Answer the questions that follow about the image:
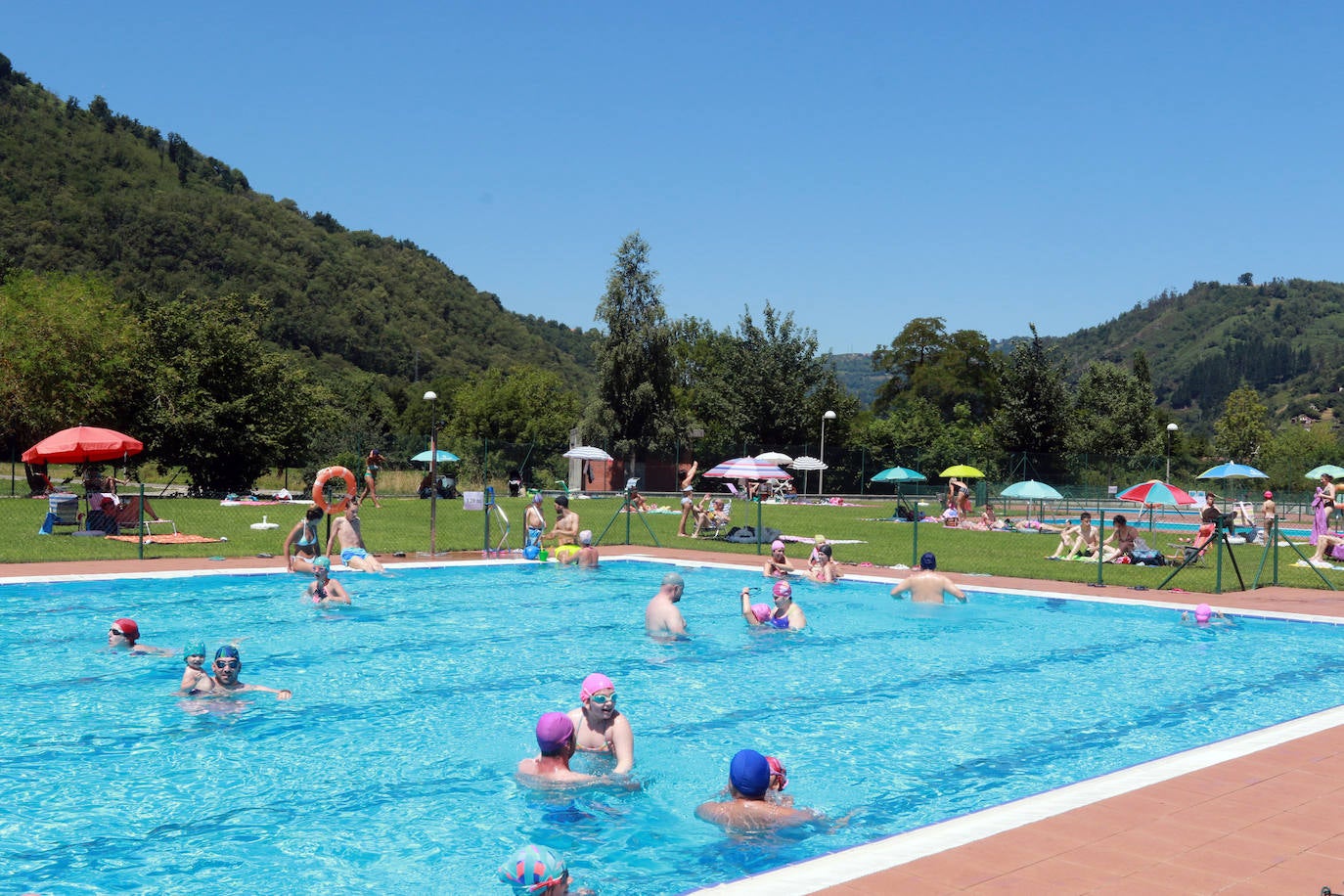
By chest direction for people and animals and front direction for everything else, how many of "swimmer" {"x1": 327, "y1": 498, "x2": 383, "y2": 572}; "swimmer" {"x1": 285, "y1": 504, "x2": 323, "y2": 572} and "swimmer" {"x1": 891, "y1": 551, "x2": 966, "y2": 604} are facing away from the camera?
1

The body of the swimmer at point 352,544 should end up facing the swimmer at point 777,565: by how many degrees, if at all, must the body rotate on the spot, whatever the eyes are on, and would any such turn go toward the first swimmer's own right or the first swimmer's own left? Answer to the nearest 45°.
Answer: approximately 45° to the first swimmer's own left

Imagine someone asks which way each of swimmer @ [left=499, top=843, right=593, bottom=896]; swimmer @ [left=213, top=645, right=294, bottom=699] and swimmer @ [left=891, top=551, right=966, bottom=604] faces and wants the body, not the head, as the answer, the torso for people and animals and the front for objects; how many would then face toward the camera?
1

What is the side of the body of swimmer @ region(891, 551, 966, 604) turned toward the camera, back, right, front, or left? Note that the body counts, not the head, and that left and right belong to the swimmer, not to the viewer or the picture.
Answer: back

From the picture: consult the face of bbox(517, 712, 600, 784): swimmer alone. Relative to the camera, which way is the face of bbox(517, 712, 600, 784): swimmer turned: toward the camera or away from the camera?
away from the camera

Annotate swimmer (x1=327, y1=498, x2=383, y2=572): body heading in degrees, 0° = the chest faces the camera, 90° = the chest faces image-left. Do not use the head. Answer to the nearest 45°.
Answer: approximately 315°

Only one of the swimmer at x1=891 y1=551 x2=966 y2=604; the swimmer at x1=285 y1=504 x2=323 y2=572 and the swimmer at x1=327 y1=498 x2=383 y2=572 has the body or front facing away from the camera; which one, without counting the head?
the swimmer at x1=891 y1=551 x2=966 y2=604

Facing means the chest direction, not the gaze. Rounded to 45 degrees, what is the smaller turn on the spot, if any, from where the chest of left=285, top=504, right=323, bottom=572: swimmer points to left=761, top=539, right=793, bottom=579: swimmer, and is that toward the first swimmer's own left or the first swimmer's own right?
approximately 45° to the first swimmer's own left

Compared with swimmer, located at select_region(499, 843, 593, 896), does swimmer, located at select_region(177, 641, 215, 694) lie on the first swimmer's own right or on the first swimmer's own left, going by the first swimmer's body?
on the first swimmer's own left

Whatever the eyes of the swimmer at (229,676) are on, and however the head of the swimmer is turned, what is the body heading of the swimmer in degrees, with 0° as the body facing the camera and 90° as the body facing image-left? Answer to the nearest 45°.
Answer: approximately 0°

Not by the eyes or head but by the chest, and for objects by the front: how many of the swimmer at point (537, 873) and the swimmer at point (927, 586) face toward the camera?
0

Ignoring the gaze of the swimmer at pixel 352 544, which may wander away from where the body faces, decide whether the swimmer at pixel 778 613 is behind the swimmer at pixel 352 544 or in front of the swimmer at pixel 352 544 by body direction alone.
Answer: in front
